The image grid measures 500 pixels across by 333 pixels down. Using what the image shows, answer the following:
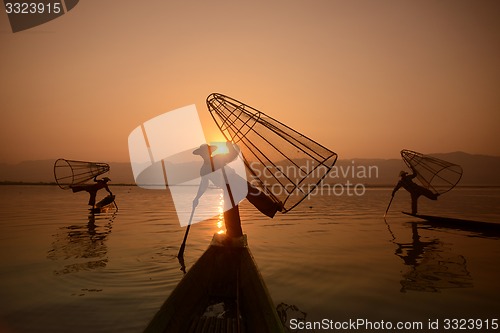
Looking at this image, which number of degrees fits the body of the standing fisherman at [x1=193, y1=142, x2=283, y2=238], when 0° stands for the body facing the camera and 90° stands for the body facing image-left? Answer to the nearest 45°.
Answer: approximately 90°

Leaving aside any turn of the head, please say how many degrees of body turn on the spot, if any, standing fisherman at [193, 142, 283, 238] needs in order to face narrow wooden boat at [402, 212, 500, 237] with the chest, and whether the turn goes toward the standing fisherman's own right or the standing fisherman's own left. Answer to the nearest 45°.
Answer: approximately 135° to the standing fisherman's own right
